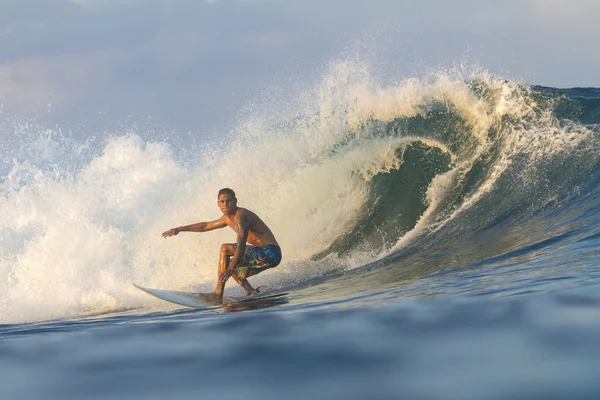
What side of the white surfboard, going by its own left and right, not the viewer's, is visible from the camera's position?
left
